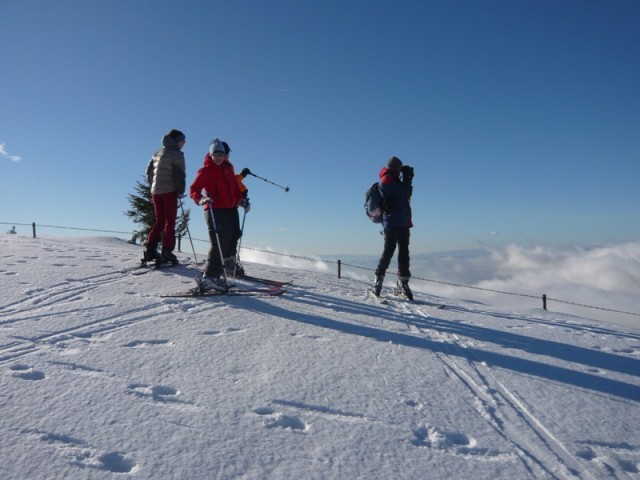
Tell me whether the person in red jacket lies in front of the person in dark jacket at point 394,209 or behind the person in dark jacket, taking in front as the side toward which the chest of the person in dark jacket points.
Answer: behind

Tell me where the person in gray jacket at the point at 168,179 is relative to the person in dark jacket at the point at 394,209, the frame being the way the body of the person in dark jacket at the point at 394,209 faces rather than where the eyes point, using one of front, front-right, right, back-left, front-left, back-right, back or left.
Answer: back

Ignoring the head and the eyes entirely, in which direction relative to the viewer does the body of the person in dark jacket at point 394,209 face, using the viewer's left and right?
facing to the right of the viewer
